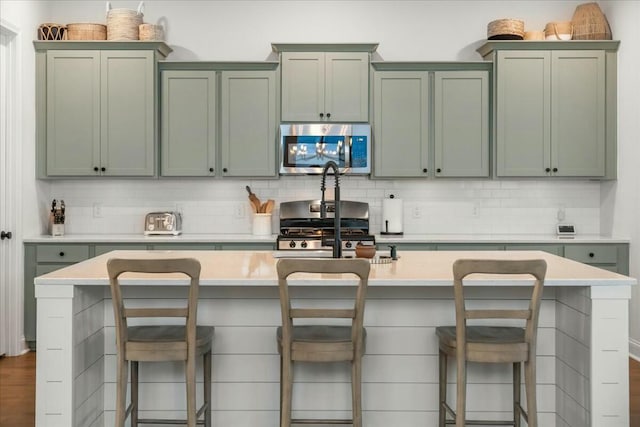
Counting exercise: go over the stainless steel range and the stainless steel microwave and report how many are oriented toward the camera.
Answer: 2

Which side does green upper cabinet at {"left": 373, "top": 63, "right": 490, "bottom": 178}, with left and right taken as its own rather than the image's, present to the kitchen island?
front

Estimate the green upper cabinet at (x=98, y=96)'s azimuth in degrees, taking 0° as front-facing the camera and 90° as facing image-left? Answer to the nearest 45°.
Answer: approximately 0°

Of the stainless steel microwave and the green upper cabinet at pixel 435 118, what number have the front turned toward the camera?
2

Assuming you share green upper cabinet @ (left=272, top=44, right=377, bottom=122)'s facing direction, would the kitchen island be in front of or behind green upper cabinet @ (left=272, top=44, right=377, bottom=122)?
in front

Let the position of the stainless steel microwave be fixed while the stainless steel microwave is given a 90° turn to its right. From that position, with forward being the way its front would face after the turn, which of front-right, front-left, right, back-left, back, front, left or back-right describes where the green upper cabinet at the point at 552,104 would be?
back

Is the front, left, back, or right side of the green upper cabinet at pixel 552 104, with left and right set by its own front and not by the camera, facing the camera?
front

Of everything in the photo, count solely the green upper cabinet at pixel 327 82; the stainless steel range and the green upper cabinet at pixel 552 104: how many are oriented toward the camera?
3

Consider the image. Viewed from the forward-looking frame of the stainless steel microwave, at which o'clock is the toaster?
The toaster is roughly at 3 o'clock from the stainless steel microwave.

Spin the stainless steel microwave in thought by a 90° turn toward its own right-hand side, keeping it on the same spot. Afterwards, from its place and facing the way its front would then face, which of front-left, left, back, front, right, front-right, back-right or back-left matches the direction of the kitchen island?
left

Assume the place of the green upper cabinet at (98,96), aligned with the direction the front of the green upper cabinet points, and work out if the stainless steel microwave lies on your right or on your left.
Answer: on your left

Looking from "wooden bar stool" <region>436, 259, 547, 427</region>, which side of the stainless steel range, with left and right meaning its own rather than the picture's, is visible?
front

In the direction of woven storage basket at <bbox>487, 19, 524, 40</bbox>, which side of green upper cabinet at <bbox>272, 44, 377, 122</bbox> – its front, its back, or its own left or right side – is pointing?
left

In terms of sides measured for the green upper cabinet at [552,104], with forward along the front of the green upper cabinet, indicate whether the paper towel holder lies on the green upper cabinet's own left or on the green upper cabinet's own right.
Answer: on the green upper cabinet's own right

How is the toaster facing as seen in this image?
toward the camera
